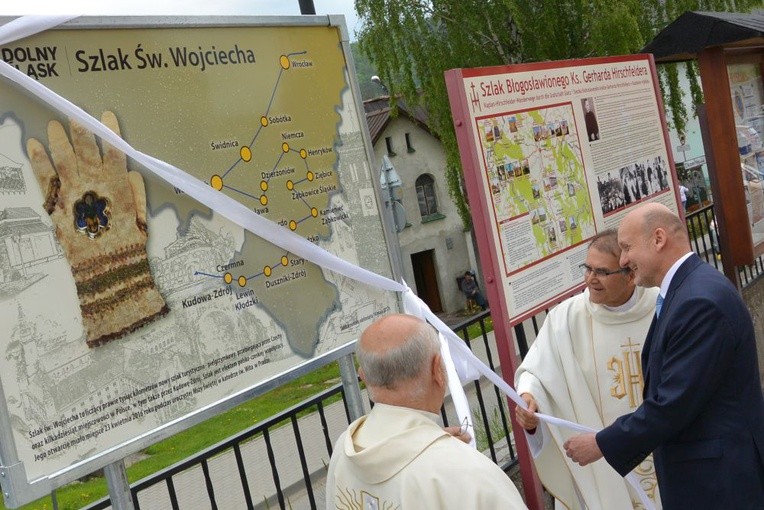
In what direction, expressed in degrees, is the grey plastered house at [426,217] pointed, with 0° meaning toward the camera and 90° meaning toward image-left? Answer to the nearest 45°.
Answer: approximately 0°

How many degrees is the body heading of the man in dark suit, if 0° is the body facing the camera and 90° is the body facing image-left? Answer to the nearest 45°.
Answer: approximately 90°

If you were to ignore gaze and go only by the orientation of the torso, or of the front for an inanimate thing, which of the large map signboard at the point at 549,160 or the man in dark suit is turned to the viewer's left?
the man in dark suit

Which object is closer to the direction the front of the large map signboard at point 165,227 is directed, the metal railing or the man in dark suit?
the man in dark suit

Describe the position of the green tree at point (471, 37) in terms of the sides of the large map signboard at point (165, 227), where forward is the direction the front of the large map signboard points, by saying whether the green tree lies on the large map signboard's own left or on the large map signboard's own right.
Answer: on the large map signboard's own left

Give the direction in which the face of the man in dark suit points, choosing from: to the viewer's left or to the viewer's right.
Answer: to the viewer's left

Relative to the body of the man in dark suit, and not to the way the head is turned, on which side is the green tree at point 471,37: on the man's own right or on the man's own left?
on the man's own right

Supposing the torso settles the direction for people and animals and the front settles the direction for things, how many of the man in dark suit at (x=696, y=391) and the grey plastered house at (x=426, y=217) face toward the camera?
1

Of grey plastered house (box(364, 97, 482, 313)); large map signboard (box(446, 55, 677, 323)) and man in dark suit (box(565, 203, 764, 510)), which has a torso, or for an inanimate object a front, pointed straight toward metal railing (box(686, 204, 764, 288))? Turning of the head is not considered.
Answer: the grey plastered house

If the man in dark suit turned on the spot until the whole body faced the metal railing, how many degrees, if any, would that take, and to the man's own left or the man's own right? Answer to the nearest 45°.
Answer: approximately 90° to the man's own right

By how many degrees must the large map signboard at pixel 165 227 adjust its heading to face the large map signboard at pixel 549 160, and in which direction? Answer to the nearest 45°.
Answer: approximately 90° to its left

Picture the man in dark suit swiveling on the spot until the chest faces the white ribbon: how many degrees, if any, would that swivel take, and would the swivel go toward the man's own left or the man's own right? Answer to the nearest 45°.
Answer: approximately 45° to the man's own left
